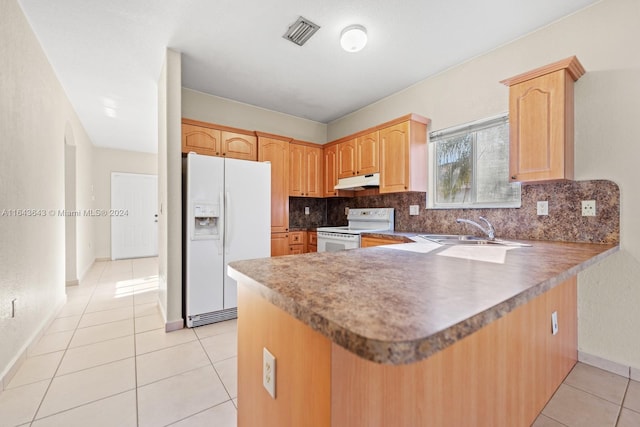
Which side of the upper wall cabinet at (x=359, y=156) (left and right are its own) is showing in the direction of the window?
left

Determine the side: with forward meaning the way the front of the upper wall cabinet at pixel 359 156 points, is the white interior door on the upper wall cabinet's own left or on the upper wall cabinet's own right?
on the upper wall cabinet's own right

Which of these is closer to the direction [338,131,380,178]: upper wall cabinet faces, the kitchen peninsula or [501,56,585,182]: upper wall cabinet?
the kitchen peninsula

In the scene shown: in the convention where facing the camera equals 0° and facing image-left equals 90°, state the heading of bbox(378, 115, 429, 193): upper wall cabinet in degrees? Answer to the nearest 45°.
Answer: approximately 45°
